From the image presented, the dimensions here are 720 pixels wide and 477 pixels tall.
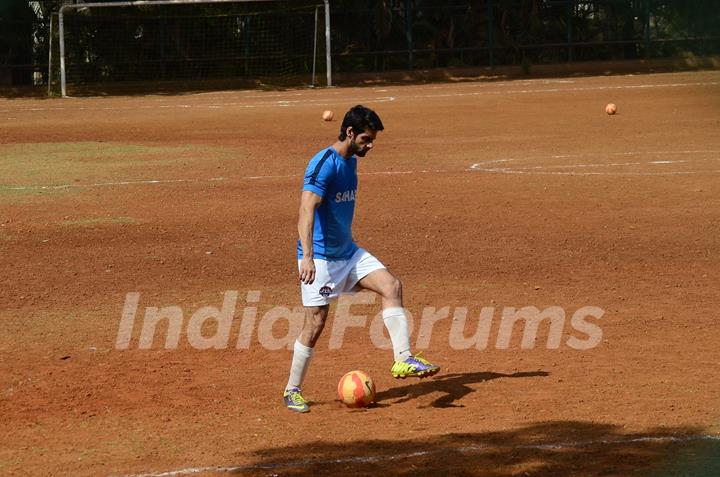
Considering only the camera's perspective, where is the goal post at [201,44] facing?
facing the viewer

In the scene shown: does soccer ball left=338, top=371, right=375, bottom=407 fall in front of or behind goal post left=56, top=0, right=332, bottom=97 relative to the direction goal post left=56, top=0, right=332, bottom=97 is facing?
in front

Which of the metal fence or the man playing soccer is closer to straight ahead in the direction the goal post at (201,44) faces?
the man playing soccer

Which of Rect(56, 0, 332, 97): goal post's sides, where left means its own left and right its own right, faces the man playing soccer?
front

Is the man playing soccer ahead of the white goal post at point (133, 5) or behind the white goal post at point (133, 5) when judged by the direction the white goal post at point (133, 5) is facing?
ahead

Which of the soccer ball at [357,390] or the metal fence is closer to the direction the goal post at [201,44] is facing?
the soccer ball

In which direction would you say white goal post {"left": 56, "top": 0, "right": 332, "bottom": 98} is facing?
toward the camera

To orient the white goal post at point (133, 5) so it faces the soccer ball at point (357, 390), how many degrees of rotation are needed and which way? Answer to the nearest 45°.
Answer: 0° — it already faces it
